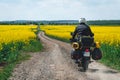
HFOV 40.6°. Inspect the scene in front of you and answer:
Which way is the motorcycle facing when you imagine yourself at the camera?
facing away from the viewer
